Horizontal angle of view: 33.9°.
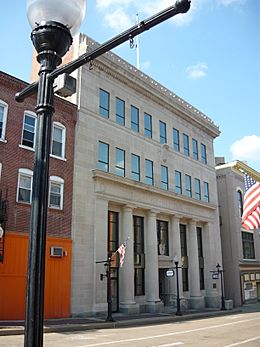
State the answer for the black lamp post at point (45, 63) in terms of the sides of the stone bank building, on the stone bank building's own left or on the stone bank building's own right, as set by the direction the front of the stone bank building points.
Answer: on the stone bank building's own right

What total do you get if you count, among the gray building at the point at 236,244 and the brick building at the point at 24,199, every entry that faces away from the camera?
0

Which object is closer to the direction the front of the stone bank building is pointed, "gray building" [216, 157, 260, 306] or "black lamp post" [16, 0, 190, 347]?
the black lamp post

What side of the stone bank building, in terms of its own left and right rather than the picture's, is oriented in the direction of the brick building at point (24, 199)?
right

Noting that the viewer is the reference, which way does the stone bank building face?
facing the viewer and to the right of the viewer

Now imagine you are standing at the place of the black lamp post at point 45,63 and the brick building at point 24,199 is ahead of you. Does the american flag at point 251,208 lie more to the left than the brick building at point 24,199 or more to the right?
right

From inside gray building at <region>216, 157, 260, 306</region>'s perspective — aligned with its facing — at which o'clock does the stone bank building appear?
The stone bank building is roughly at 2 o'clock from the gray building.

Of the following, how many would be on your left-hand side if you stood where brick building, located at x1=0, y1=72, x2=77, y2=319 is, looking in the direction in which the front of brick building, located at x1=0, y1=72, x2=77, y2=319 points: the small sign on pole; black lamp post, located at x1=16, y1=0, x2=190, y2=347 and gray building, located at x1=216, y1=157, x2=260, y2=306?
2

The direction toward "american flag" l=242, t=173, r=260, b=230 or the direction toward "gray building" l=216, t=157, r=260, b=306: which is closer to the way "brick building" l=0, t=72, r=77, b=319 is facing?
the american flag
